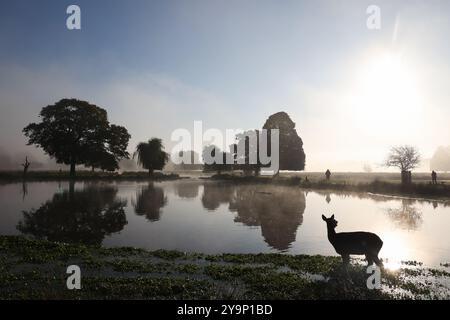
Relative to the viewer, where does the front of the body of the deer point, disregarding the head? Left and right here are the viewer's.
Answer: facing to the left of the viewer
